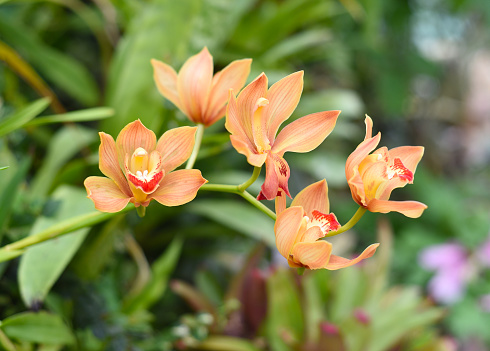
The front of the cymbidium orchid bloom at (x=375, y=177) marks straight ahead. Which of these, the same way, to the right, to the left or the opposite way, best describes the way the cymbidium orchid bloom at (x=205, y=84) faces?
to the left

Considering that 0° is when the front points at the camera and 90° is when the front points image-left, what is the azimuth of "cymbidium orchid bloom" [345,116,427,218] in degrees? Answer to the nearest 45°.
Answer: approximately 270°

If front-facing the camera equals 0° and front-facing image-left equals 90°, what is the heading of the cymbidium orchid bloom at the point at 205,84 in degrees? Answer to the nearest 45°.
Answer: approximately 180°

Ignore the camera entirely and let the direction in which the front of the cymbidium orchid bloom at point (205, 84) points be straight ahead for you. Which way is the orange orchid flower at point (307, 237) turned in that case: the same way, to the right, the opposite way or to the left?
to the right

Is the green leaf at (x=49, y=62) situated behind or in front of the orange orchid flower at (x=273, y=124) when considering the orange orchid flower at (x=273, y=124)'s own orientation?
behind

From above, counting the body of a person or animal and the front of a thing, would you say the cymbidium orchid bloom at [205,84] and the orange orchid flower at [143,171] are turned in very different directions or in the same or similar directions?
very different directions
